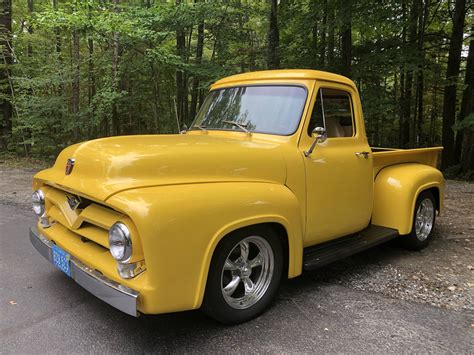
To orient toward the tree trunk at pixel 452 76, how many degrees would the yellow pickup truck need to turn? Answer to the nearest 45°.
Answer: approximately 180°

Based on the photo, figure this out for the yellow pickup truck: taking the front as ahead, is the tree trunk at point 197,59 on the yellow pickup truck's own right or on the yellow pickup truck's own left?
on the yellow pickup truck's own right

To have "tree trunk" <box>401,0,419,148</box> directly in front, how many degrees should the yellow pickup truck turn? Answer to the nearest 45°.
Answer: approximately 180°

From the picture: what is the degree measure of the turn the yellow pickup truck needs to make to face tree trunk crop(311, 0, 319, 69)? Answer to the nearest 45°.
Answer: approximately 135° to its right

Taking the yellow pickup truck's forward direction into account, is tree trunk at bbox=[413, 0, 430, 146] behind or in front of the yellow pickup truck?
behind

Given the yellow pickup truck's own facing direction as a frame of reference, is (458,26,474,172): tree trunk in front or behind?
behind

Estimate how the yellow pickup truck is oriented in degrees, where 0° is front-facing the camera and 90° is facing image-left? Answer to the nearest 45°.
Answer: approximately 45°

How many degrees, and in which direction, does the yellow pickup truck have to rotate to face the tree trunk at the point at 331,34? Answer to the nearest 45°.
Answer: approximately 135° to its right
